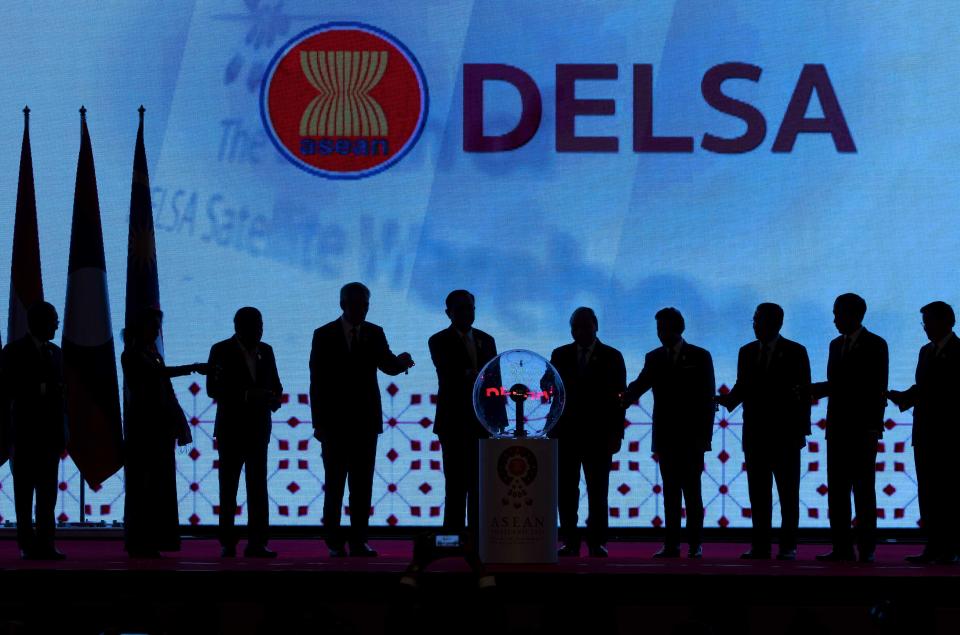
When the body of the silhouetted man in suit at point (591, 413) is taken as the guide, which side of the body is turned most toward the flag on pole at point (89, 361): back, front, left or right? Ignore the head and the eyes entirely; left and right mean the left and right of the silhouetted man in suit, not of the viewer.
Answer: right

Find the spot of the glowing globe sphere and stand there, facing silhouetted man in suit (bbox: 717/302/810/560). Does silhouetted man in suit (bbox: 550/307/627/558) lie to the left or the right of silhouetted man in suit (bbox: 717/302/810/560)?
left

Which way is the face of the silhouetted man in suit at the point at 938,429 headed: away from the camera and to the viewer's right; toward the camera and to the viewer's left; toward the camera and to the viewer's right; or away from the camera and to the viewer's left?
toward the camera and to the viewer's left

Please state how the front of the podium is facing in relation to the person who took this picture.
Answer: facing the viewer

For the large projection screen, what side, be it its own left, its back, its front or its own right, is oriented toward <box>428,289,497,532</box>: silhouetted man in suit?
front

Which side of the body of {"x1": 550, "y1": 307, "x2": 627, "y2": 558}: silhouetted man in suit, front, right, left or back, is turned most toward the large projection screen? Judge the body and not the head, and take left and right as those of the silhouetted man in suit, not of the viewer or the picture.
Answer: back

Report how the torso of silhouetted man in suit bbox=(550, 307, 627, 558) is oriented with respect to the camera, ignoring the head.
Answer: toward the camera

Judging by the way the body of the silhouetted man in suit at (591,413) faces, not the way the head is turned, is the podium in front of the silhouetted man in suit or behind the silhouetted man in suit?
in front

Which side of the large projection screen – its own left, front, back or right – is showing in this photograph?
front

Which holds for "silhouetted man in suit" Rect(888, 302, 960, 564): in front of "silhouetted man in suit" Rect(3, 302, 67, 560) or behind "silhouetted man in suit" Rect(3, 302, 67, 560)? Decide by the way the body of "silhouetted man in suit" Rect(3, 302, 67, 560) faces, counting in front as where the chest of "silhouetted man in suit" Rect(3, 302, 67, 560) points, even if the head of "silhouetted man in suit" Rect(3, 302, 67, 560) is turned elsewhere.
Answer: in front

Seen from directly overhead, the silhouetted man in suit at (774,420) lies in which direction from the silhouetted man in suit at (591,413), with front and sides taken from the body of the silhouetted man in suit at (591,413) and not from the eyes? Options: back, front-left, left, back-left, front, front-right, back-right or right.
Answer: left

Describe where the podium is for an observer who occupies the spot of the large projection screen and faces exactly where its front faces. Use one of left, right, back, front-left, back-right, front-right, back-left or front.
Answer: front

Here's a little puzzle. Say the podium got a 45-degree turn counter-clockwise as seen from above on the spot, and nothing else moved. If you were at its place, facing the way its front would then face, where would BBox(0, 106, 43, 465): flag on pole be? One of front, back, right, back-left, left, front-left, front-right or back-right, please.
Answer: back

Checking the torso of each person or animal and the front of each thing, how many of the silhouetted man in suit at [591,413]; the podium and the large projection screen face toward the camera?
3

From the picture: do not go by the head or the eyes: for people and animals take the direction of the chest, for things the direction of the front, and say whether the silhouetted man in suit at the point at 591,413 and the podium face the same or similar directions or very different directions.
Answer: same or similar directions
